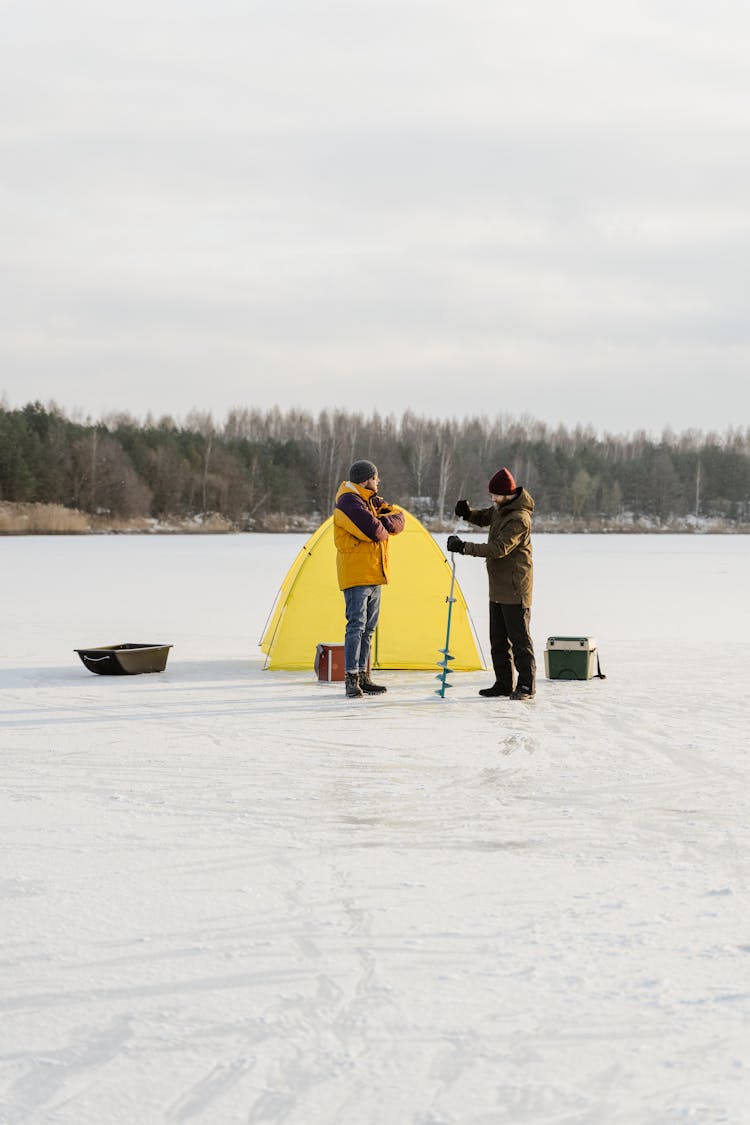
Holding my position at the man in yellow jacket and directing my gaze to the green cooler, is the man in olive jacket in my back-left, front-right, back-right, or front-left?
front-right

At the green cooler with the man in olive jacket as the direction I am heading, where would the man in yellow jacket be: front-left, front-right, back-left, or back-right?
front-right

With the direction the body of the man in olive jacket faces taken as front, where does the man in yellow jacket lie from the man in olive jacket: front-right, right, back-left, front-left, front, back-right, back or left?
front

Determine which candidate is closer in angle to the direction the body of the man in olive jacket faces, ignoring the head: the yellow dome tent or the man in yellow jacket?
the man in yellow jacket

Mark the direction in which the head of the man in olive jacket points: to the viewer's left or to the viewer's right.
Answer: to the viewer's left

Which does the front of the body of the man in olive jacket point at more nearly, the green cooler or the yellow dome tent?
the yellow dome tent

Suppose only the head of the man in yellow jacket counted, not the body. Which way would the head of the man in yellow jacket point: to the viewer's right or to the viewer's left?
to the viewer's right

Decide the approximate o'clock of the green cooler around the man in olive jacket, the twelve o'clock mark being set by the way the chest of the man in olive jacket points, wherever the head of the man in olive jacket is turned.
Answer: The green cooler is roughly at 4 o'clock from the man in olive jacket.

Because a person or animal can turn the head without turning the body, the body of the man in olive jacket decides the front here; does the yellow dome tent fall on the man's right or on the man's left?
on the man's right

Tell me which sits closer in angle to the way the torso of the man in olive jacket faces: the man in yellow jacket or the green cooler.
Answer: the man in yellow jacket

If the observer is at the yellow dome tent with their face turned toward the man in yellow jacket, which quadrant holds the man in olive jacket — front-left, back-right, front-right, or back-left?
front-left

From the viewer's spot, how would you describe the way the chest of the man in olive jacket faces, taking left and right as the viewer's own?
facing to the left of the viewer
